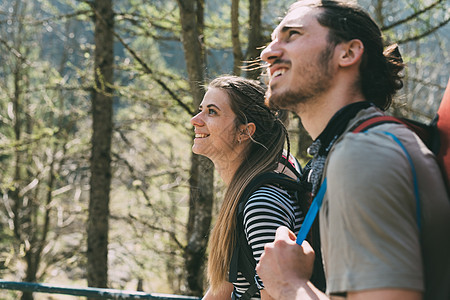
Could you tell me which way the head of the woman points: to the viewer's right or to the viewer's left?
to the viewer's left

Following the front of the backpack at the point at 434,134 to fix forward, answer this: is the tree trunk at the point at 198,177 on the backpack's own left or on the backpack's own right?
on the backpack's own left

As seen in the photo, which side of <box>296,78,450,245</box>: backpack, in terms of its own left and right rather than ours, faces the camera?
right

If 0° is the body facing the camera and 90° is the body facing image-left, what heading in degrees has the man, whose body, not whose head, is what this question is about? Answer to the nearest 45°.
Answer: approximately 90°
